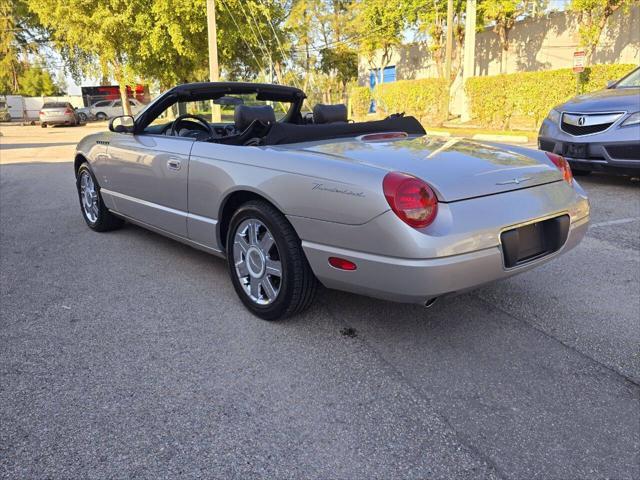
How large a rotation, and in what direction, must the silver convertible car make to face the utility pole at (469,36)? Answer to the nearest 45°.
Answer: approximately 45° to its right

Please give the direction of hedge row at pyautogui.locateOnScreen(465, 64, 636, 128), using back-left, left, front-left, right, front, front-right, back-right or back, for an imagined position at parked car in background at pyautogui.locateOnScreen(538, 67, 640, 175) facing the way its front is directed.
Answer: back-right

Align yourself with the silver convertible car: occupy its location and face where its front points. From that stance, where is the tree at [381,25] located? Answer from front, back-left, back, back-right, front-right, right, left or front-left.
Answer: front-right

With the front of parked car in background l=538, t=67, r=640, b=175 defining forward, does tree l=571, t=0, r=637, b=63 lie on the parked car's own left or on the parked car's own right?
on the parked car's own right

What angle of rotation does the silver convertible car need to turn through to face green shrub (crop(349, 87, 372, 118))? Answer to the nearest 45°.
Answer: approximately 45° to its right

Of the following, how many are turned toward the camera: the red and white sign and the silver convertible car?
1

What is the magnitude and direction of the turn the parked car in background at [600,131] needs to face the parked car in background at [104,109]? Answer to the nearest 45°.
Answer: approximately 90° to its right

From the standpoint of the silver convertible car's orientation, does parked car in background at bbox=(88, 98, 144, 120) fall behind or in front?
in front

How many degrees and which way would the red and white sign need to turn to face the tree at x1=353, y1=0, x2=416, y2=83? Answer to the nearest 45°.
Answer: approximately 135° to its right

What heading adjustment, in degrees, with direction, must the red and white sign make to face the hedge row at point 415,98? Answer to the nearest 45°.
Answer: approximately 135° to its right

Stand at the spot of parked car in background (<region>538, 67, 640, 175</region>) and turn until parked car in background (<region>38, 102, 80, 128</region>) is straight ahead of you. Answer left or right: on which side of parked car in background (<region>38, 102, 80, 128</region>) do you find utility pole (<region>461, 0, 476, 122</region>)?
right

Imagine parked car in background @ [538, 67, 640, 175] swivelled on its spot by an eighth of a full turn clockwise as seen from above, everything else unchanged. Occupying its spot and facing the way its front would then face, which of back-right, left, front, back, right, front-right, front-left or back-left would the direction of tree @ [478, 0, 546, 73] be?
right

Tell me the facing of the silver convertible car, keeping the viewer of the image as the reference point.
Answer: facing away from the viewer and to the left of the viewer
